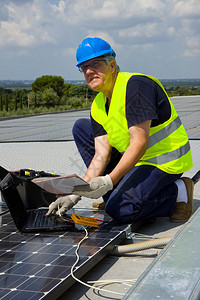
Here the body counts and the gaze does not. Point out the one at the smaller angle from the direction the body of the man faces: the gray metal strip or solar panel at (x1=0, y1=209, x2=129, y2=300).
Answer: the solar panel

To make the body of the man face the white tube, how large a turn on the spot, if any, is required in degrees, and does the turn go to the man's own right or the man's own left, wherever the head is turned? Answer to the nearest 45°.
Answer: approximately 45° to the man's own left

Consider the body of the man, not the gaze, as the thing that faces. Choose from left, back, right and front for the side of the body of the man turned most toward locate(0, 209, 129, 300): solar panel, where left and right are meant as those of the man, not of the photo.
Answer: front
